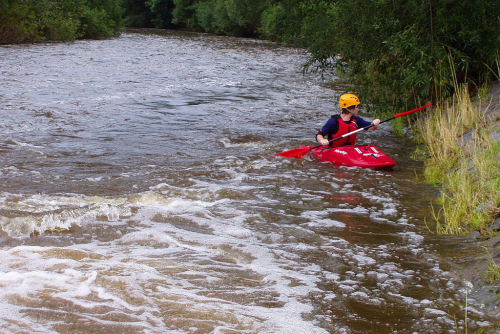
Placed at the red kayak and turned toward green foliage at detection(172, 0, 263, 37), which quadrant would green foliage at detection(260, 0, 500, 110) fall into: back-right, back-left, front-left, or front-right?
front-right

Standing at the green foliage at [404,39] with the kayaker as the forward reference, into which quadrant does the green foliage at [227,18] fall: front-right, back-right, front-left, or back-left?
back-right

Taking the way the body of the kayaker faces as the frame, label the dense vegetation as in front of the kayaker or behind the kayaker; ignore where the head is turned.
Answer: behind

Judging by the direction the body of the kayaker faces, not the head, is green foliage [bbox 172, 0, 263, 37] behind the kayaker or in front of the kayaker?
behind
